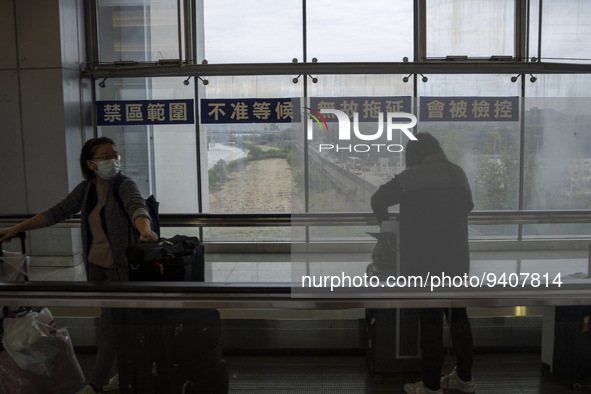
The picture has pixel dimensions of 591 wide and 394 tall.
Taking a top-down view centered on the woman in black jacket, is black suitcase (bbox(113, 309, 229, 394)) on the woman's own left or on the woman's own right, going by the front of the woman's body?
on the woman's own left

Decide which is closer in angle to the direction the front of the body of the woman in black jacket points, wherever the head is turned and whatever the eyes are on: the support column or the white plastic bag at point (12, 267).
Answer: the support column

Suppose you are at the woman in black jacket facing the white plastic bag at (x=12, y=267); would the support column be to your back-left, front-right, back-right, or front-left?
front-right

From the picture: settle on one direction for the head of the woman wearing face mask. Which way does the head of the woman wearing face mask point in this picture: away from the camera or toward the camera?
toward the camera

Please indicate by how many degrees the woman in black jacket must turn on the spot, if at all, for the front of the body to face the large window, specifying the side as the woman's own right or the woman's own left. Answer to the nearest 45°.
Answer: approximately 45° to the woman's own right

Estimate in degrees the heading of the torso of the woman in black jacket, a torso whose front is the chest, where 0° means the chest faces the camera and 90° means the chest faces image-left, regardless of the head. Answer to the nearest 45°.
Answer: approximately 135°

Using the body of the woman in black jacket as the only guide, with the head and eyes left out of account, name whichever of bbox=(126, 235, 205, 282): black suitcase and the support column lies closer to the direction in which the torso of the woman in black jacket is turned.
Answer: the support column

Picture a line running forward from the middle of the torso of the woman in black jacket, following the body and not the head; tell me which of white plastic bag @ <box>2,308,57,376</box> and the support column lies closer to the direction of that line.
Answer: the support column

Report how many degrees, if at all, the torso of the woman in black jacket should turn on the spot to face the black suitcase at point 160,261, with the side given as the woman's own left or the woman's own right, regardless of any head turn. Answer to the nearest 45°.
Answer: approximately 45° to the woman's own left

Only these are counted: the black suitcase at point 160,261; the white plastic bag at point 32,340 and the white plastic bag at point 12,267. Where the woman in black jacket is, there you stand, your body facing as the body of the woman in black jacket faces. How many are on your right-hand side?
0

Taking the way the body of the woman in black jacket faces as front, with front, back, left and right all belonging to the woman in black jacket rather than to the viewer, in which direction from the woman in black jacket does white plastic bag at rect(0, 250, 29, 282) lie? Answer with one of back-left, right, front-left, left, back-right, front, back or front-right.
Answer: front-left
